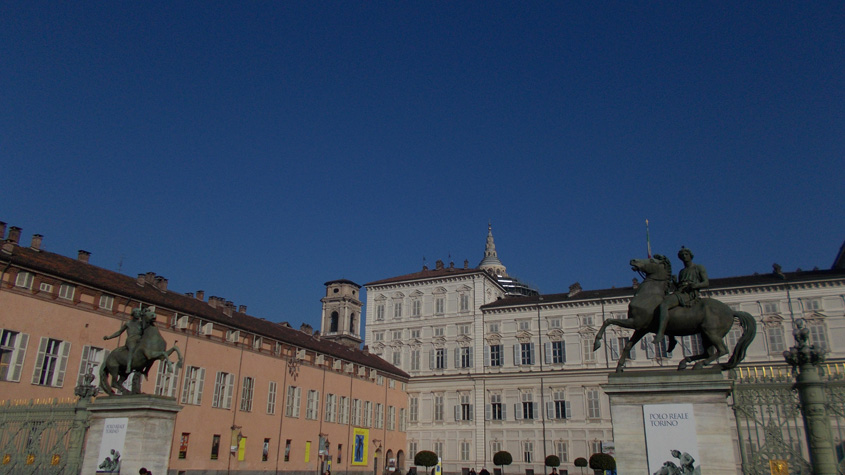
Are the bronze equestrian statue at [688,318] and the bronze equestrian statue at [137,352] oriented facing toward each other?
yes

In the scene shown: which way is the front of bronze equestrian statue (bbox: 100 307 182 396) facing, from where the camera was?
facing the viewer and to the right of the viewer

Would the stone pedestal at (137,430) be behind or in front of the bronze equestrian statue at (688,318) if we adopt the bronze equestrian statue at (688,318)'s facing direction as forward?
in front

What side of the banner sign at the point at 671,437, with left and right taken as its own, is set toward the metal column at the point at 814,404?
left

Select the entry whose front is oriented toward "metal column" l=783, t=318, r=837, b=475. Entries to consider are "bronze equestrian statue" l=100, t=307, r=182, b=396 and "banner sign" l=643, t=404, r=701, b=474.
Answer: the bronze equestrian statue

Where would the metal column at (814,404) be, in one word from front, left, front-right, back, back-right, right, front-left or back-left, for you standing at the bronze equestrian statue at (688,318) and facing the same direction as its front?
back

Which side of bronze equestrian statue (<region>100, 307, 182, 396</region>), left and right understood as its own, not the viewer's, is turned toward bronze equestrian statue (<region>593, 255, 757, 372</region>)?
front

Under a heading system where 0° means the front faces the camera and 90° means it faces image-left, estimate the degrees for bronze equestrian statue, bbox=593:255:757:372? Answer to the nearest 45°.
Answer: approximately 90°

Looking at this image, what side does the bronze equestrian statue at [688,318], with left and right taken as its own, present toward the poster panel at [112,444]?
front

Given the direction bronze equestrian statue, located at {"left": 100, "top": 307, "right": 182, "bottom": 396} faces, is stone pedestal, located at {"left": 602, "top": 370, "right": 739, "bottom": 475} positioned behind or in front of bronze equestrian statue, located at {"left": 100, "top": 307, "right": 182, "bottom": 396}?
in front

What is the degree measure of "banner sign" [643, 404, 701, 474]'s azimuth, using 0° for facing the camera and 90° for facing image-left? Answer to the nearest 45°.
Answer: approximately 0°

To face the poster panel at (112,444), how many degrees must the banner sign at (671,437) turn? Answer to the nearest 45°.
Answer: approximately 90° to its right

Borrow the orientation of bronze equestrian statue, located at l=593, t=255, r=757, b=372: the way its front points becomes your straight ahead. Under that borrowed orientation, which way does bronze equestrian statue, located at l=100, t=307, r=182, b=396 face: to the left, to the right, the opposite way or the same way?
the opposite way

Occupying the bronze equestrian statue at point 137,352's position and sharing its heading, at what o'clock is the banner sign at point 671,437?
The banner sign is roughly at 12 o'clock from the bronze equestrian statue.

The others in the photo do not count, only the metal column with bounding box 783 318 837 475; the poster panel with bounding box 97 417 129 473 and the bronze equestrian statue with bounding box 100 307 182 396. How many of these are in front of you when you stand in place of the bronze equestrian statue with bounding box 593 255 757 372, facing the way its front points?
2

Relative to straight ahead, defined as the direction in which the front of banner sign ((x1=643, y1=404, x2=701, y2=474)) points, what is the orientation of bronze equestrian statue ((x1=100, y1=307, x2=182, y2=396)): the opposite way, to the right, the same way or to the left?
to the left

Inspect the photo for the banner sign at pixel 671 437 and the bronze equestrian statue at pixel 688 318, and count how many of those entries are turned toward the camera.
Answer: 1

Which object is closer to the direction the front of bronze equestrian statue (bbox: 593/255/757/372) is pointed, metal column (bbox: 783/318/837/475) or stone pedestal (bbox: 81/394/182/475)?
the stone pedestal
